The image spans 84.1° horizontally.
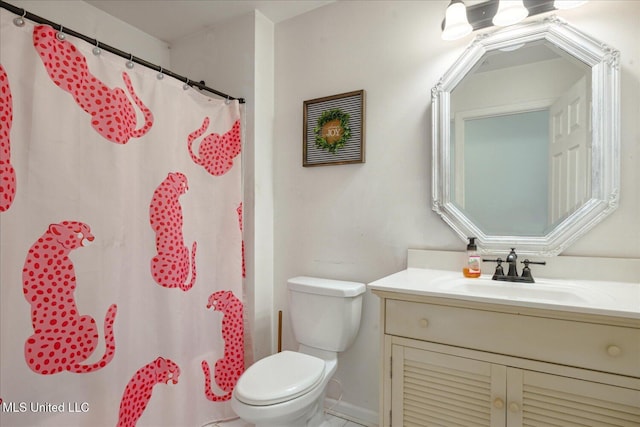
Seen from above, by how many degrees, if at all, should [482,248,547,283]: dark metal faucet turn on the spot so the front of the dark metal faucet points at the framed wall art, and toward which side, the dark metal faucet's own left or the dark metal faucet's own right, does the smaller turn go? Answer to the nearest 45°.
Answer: approximately 90° to the dark metal faucet's own right

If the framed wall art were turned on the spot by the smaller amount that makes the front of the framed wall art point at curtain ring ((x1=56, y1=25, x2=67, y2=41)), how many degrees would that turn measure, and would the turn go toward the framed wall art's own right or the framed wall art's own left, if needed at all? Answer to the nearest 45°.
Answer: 0° — it already faces it

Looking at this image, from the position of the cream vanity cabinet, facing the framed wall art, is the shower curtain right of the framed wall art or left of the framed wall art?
left

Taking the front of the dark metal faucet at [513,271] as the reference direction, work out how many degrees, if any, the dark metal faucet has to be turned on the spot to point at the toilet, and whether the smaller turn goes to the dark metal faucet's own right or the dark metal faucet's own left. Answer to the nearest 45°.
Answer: approximately 90° to the dark metal faucet's own right

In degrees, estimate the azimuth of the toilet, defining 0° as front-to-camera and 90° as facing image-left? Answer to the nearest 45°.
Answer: approximately 45°

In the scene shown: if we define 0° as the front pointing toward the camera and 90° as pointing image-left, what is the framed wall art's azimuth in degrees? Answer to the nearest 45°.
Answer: approximately 45°
